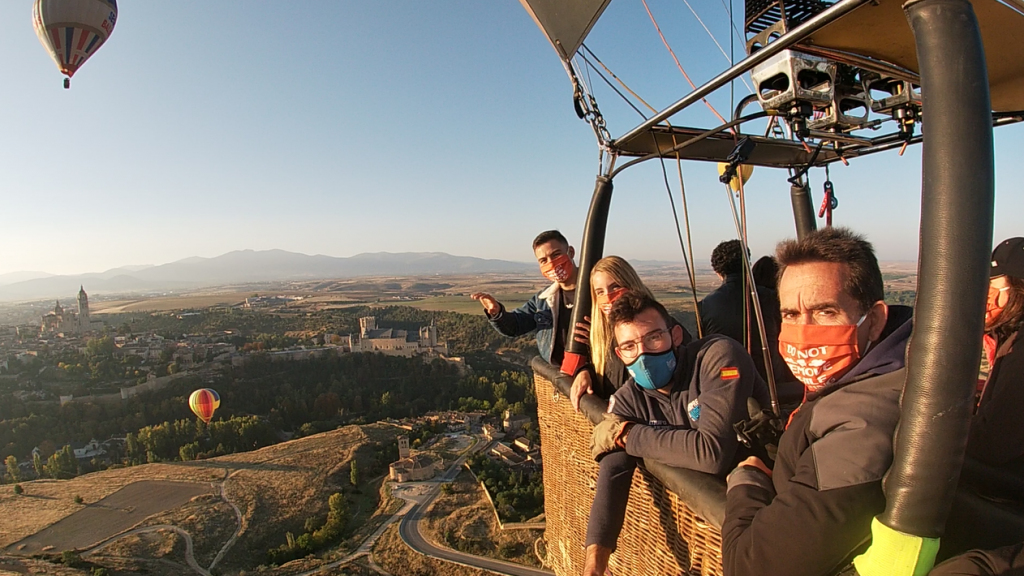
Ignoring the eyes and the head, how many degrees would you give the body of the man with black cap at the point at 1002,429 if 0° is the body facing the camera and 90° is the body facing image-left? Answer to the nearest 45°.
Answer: approximately 90°

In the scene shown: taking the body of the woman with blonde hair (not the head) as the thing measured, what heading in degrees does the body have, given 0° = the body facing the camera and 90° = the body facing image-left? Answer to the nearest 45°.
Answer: approximately 45°

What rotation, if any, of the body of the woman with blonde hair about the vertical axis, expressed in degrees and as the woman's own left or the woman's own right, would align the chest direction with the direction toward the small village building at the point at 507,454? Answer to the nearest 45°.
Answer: approximately 135° to the woman's own right

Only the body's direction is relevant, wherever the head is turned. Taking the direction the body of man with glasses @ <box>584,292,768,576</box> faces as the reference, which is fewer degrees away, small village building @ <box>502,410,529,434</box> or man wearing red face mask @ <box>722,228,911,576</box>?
the man wearing red face mask

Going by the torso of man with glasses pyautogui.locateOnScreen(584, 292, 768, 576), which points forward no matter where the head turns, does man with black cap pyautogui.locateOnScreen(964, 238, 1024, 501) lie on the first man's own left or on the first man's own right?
on the first man's own left

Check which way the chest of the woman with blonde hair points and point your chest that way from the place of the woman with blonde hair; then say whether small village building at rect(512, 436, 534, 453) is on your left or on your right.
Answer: on your right
